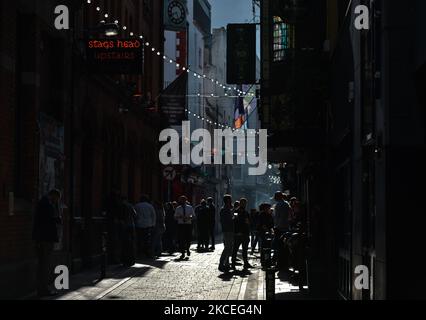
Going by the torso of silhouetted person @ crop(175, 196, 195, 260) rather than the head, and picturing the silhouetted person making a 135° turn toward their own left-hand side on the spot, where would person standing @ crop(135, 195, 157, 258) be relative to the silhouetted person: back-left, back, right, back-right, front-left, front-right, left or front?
back

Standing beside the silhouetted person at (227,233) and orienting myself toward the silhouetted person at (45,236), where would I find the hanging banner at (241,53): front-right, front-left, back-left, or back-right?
back-right

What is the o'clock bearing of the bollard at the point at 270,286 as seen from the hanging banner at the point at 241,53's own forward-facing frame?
The bollard is roughly at 12 o'clock from the hanging banner.

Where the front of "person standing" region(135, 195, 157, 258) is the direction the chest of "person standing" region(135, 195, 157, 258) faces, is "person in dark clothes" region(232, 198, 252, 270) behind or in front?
behind

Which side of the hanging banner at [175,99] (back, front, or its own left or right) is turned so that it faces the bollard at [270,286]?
front

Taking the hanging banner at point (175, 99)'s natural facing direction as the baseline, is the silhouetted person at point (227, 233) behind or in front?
in front
